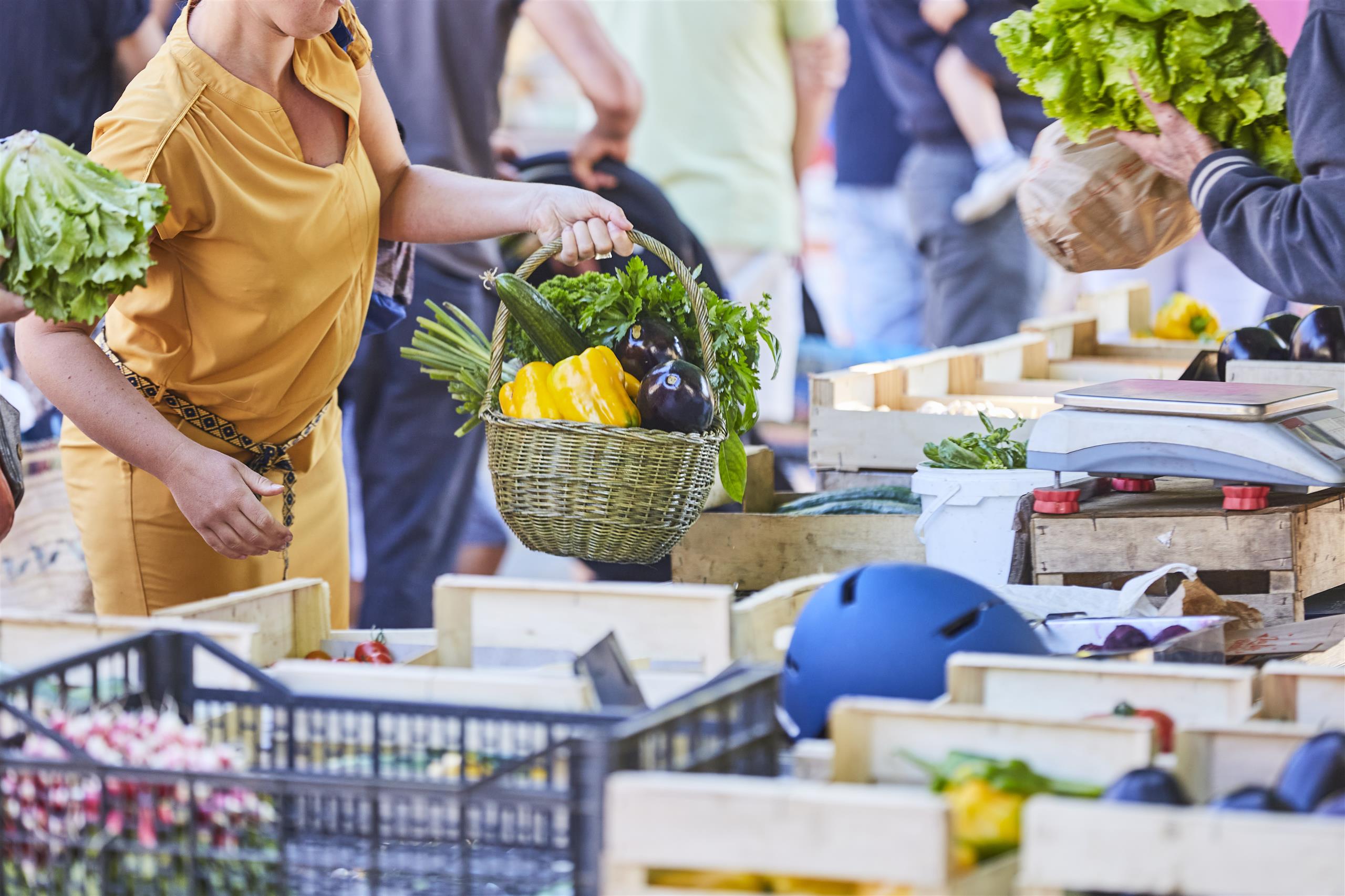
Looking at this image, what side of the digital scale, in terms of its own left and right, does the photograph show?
right

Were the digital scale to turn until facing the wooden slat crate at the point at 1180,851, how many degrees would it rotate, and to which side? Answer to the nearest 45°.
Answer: approximately 90° to its right

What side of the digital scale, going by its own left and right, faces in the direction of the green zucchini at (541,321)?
back

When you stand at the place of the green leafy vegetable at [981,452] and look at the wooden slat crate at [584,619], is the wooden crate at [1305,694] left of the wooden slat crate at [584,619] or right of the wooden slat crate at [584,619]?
left

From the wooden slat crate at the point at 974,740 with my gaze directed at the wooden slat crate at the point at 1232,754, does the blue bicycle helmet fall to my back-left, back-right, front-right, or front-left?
back-left

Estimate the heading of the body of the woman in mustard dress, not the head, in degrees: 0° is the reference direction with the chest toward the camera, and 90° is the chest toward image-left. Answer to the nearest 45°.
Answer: approximately 315°

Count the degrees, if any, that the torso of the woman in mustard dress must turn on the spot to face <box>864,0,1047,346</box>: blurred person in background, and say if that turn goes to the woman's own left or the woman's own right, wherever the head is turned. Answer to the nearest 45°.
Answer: approximately 90° to the woman's own left
